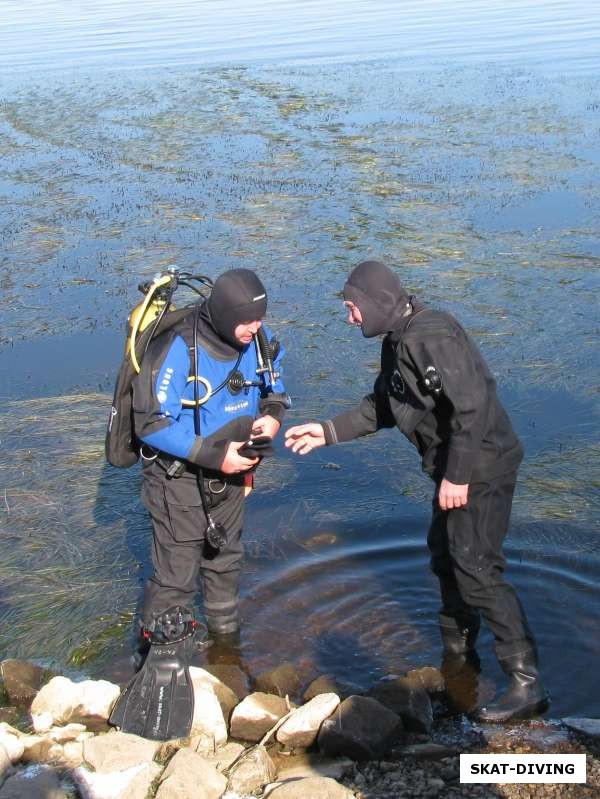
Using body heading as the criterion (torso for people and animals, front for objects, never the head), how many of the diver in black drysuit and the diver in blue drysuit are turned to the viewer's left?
1

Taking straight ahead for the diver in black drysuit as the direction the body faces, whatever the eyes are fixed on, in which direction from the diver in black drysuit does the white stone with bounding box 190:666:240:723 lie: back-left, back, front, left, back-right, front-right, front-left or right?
front

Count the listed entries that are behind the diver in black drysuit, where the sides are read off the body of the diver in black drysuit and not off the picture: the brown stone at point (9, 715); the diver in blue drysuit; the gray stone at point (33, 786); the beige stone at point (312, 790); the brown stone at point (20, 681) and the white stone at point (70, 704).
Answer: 0

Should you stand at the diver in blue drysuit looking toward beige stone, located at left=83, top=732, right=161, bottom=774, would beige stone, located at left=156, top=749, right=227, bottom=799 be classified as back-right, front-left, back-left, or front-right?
front-left

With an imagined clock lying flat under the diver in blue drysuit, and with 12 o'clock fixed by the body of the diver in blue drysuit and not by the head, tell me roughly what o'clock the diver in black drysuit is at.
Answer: The diver in black drysuit is roughly at 11 o'clock from the diver in blue drysuit.

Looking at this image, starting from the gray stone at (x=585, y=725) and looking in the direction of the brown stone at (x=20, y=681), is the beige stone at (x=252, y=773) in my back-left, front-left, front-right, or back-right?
front-left

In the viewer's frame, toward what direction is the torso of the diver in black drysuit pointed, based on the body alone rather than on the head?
to the viewer's left

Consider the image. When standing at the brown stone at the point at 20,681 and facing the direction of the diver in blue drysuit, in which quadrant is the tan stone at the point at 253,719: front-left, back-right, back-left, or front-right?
front-right

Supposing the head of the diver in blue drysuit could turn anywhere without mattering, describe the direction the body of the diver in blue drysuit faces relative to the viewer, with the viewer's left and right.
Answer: facing the viewer and to the right of the viewer

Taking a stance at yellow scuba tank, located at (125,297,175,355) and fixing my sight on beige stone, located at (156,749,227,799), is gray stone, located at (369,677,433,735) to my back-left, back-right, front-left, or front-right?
front-left

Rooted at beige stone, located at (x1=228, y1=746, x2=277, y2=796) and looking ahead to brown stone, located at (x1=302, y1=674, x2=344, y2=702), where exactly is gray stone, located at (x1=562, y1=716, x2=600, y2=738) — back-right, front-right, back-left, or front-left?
front-right
